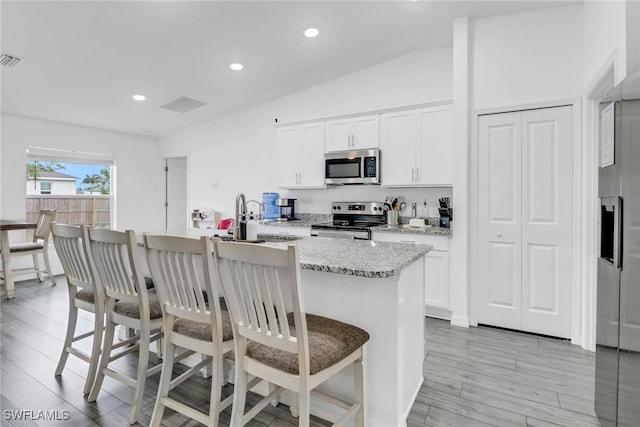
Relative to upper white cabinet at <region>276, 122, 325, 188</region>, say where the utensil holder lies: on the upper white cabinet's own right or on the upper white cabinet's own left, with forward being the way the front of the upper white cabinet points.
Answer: on the upper white cabinet's own left

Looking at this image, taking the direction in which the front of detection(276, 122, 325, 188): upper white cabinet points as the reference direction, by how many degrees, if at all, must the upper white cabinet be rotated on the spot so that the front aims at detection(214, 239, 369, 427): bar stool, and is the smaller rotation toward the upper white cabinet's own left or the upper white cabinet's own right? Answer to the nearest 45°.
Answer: approximately 45° to the upper white cabinet's own left

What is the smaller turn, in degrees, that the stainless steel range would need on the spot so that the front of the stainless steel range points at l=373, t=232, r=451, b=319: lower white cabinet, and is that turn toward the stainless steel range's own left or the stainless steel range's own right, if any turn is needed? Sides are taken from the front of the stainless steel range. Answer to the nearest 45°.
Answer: approximately 45° to the stainless steel range's own left

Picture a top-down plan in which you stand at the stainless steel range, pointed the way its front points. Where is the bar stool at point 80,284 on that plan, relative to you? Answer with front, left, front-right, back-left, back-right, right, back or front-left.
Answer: front-right

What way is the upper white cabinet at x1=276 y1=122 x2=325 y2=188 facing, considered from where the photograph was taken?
facing the viewer and to the left of the viewer

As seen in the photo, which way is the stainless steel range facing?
toward the camera

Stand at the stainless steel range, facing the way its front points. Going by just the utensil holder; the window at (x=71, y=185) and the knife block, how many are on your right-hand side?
1

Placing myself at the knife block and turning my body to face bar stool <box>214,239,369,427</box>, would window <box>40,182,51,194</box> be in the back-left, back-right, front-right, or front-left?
front-right

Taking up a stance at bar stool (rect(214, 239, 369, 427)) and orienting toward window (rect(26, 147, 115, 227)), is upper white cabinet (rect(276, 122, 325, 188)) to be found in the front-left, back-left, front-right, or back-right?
front-right

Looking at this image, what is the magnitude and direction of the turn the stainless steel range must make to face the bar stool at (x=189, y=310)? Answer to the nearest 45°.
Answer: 0° — it already faces it

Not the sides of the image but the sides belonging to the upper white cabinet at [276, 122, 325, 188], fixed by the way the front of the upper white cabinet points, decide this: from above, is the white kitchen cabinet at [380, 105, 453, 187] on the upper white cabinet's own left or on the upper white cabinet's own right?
on the upper white cabinet's own left
